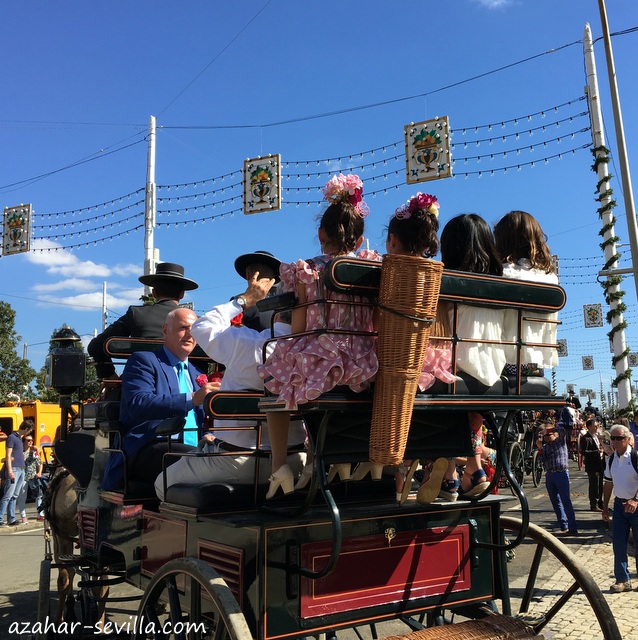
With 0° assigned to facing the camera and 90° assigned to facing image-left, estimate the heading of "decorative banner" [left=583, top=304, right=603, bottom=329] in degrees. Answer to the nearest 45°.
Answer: approximately 0°

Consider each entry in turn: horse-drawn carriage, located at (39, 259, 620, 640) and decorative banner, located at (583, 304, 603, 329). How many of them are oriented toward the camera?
1

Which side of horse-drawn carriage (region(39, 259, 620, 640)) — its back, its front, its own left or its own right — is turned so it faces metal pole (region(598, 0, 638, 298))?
right

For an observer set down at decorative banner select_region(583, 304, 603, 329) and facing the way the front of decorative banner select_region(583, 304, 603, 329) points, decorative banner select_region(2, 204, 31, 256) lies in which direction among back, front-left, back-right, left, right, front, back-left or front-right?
front-right

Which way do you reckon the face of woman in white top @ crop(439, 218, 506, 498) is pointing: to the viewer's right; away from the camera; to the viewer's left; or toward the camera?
away from the camera

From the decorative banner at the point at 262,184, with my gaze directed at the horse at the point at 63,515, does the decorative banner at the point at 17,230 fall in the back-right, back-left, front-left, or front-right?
back-right

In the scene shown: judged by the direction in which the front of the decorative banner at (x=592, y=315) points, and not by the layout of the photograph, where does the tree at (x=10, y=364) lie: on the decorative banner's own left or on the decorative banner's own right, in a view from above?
on the decorative banner's own right

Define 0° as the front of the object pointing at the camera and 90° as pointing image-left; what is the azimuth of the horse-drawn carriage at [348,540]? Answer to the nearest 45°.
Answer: approximately 135°

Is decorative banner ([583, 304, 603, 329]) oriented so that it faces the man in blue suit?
yes
